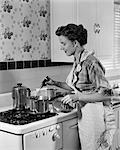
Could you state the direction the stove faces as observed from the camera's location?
facing the viewer and to the right of the viewer

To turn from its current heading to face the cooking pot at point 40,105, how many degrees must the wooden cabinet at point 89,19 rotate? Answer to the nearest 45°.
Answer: approximately 45° to its right

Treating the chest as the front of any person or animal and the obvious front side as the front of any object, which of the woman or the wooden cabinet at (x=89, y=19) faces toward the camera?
the wooden cabinet

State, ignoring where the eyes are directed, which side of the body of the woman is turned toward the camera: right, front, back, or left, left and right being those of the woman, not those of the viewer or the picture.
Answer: left

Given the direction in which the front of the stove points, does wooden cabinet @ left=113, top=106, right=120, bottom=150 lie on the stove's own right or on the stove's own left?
on the stove's own left

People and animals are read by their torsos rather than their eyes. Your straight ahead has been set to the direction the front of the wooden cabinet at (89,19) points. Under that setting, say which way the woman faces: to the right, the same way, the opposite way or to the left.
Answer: to the right

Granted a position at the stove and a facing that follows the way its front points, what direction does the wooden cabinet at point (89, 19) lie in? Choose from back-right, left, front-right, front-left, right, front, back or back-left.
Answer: left

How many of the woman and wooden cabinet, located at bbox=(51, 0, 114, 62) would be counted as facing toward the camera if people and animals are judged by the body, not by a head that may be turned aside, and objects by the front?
1

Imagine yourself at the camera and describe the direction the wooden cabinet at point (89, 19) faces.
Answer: facing the viewer

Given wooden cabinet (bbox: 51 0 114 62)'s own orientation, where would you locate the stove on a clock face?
The stove is roughly at 1 o'clock from the wooden cabinet.

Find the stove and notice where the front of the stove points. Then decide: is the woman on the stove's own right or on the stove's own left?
on the stove's own left

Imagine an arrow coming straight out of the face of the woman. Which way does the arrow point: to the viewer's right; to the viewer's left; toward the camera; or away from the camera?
to the viewer's left

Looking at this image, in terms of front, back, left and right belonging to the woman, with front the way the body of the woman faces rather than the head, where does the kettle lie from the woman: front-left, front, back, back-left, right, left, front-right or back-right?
front

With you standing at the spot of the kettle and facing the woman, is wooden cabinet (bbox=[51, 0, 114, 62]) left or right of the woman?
left

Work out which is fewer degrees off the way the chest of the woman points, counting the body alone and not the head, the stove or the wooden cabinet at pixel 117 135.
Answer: the stove
